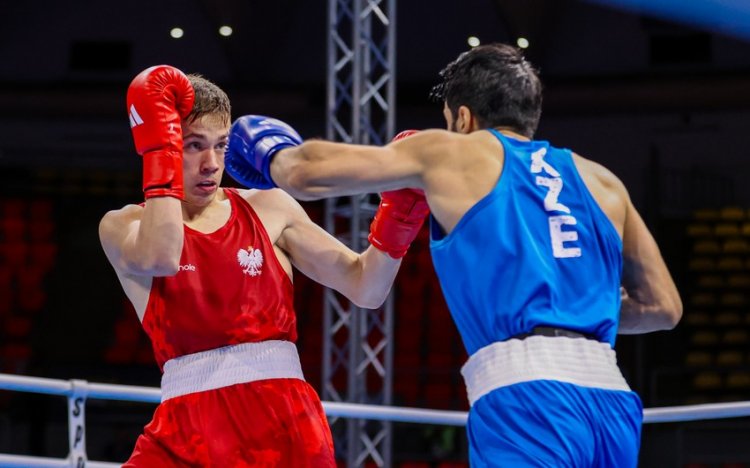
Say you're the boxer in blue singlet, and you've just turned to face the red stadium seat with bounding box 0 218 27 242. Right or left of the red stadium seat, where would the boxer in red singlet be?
left

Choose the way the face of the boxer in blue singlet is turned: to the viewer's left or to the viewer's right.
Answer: to the viewer's left

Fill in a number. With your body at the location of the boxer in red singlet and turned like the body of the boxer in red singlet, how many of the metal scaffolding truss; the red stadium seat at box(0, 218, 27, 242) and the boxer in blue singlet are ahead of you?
1

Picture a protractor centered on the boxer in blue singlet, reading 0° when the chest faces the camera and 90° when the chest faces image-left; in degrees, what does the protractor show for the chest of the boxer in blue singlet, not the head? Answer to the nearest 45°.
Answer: approximately 135°

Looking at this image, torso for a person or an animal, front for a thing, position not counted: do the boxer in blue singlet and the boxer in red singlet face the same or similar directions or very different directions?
very different directions

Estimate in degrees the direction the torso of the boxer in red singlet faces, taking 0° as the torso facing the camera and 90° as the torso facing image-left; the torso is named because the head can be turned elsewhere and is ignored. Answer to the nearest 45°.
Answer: approximately 315°

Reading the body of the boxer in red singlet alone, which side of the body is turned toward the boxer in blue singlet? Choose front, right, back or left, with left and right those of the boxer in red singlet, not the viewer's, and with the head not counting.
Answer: front

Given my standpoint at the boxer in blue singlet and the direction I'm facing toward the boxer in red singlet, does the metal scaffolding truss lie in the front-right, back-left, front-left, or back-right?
front-right

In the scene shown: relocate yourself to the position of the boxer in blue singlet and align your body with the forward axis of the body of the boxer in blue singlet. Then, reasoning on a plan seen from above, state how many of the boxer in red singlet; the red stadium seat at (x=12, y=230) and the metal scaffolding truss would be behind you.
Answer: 0
